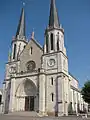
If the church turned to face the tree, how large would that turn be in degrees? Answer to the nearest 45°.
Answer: approximately 135° to its left

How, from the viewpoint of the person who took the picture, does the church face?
facing the viewer and to the left of the viewer
